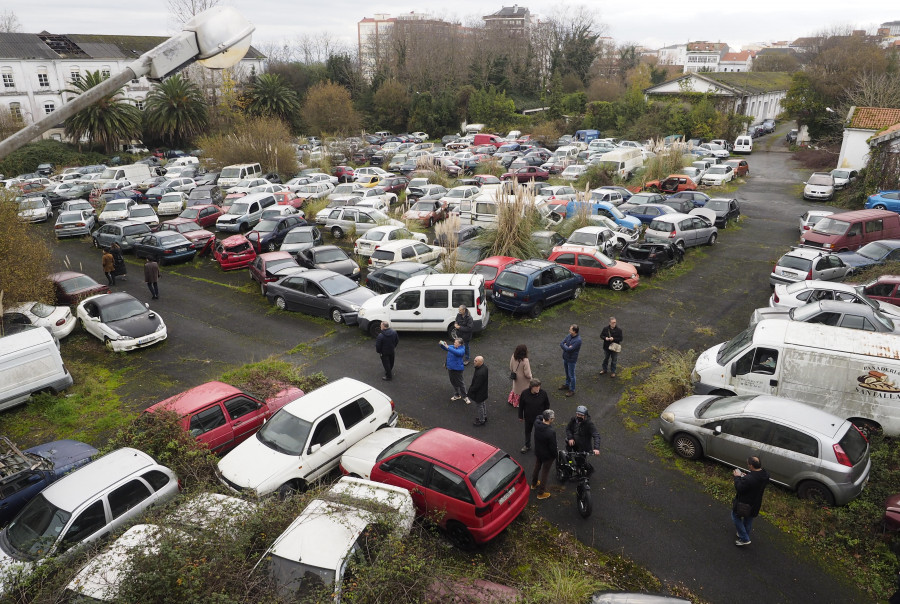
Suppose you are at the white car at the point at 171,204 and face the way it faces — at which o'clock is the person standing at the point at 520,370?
The person standing is roughly at 10 o'clock from the white car.

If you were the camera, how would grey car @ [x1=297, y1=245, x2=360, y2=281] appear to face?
facing the viewer and to the right of the viewer

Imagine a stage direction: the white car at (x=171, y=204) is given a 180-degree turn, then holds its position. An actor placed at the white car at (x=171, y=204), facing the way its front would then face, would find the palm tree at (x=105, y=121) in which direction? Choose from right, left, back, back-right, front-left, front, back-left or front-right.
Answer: front-left

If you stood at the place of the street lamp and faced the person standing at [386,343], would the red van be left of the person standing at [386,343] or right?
right

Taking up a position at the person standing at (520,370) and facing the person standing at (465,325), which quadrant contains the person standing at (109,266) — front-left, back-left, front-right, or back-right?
front-left

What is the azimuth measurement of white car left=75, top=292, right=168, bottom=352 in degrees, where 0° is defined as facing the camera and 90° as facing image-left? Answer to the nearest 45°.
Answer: approximately 315°

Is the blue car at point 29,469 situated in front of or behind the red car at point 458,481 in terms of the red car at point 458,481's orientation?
in front

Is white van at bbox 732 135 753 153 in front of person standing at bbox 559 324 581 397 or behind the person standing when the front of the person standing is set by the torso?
behind

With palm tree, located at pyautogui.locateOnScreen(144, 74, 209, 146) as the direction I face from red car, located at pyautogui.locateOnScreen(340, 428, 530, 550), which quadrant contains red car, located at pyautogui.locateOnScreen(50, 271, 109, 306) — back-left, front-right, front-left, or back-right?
front-left

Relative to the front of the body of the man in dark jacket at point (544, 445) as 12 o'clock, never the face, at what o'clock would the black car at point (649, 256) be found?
The black car is roughly at 11 o'clock from the man in dark jacket.

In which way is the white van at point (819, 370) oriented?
to the viewer's left

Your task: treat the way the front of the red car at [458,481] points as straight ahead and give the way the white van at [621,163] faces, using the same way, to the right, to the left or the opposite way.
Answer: to the left

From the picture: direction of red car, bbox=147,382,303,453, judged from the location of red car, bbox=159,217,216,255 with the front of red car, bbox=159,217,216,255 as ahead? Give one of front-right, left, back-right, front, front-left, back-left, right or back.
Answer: front-right
